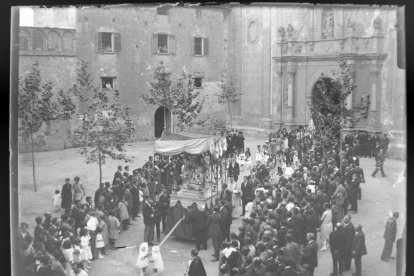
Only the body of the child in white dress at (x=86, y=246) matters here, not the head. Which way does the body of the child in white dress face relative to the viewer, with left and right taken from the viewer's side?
facing to the right of the viewer

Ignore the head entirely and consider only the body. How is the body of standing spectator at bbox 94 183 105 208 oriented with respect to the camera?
to the viewer's right

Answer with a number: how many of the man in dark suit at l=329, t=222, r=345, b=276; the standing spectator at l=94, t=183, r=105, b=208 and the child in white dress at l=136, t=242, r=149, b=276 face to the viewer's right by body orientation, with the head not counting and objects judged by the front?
1

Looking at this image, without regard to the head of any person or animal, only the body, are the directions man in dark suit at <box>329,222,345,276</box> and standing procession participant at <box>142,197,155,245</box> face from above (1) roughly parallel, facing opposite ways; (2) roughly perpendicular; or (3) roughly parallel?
roughly parallel, facing opposite ways

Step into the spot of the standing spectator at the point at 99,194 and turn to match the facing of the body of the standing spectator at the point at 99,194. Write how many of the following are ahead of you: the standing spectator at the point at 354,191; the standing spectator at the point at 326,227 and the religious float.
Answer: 3
